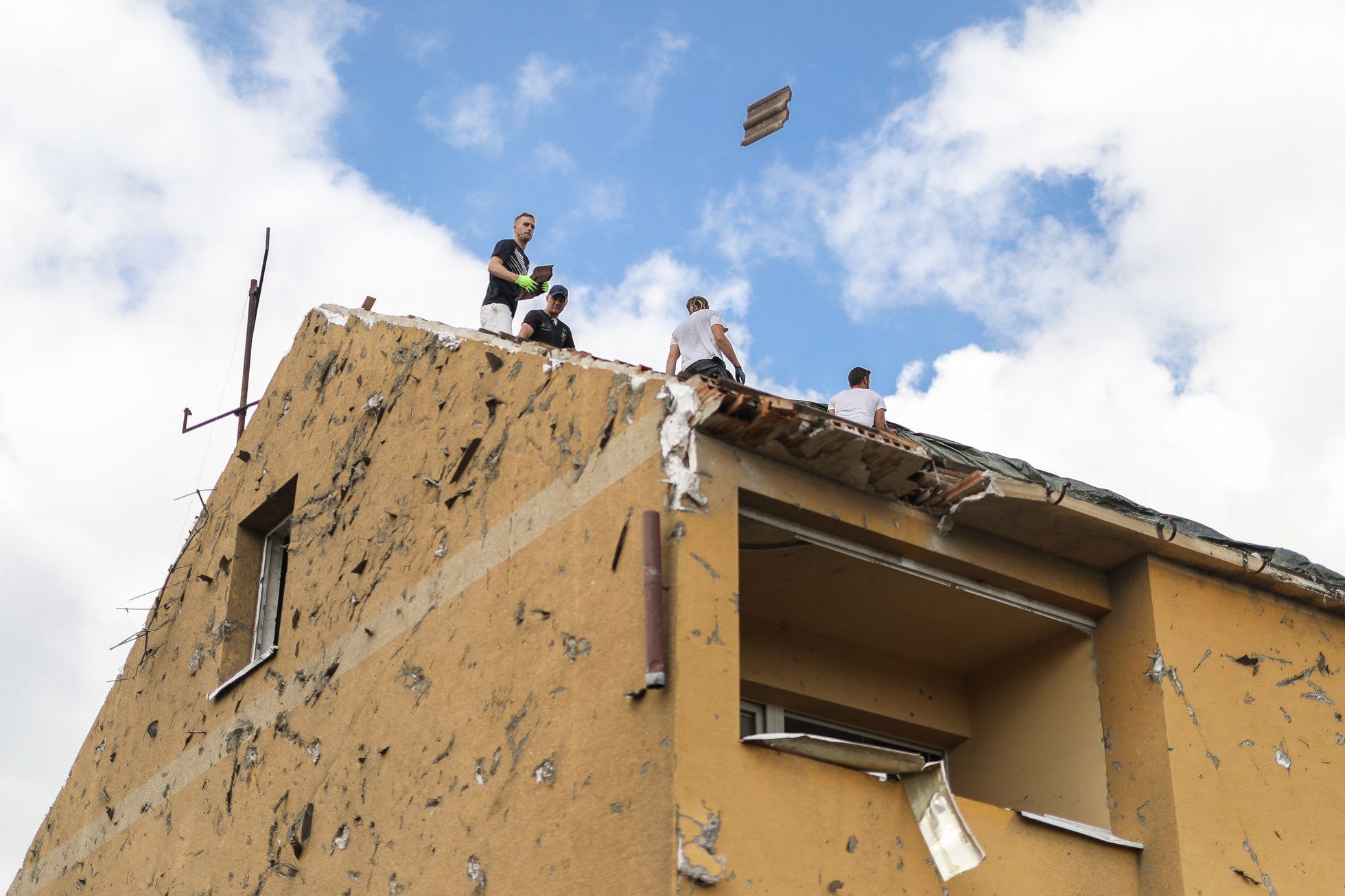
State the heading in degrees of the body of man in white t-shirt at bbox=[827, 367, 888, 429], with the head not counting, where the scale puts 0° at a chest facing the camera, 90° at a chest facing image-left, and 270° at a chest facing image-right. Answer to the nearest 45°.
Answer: approximately 180°

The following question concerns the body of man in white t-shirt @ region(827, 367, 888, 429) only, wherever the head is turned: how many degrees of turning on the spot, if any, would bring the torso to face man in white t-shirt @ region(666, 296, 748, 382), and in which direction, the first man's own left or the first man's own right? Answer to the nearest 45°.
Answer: approximately 90° to the first man's own left

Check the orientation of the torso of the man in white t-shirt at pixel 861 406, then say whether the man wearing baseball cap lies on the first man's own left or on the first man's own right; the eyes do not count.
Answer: on the first man's own left

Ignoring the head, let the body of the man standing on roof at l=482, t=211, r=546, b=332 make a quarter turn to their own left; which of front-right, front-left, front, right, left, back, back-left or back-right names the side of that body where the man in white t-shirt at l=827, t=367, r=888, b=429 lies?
front-right

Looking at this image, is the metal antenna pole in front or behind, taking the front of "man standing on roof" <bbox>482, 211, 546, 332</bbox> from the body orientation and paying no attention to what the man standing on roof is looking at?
behind

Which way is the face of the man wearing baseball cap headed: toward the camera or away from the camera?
toward the camera
